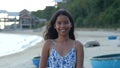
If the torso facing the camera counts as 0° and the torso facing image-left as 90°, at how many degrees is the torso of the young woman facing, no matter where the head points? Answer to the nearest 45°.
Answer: approximately 0°
